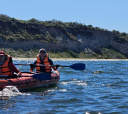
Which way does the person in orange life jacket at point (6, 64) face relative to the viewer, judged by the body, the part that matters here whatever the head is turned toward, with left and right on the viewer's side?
facing the viewer and to the left of the viewer
